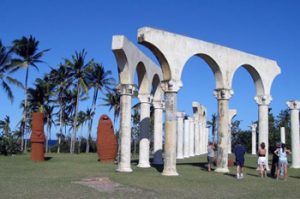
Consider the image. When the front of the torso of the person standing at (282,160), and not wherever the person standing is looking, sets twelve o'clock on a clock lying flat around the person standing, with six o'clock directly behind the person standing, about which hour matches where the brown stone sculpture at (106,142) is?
The brown stone sculpture is roughly at 10 o'clock from the person standing.

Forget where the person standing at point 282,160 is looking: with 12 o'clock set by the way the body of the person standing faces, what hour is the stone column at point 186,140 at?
The stone column is roughly at 11 o'clock from the person standing.

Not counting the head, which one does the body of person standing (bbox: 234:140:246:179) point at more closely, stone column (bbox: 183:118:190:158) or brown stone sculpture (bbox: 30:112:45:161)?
the stone column

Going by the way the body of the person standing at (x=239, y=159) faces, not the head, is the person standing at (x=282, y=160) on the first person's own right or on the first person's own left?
on the first person's own right

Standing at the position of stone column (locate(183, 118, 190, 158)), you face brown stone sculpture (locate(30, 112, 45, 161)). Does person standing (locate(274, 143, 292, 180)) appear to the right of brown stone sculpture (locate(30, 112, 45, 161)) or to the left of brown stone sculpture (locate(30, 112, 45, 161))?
left

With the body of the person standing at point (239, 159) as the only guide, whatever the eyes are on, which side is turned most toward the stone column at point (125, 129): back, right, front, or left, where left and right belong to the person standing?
left

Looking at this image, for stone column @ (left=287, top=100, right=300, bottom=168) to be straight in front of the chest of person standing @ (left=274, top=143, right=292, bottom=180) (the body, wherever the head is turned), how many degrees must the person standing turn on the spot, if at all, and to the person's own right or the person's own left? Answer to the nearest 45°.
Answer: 0° — they already face it

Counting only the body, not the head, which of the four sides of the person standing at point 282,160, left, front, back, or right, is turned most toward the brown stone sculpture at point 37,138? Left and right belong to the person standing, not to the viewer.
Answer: left

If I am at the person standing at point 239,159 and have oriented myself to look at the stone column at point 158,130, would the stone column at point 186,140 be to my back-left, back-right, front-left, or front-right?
front-right

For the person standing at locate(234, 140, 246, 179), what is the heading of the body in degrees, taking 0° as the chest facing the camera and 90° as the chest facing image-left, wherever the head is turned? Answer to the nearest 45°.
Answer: approximately 180°

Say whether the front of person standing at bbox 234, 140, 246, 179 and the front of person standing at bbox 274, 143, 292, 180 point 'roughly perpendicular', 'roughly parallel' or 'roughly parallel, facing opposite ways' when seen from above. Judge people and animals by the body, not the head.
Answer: roughly parallel

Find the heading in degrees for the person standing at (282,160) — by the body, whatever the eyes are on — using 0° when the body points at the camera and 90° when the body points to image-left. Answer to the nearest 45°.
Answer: approximately 180°

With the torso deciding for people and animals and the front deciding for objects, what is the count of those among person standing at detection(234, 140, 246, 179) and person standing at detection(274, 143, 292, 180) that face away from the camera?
2
